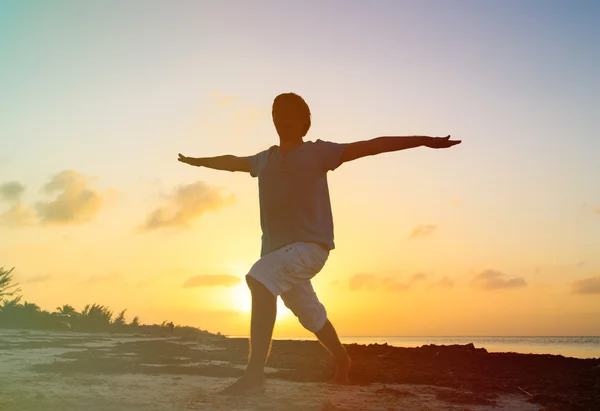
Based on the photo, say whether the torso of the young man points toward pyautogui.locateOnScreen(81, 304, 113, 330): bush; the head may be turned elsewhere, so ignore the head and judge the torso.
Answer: no

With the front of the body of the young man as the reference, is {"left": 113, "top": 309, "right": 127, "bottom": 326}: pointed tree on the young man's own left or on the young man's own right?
on the young man's own right

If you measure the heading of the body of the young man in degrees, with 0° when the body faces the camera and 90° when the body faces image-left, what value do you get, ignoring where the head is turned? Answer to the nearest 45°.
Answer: approximately 45°
